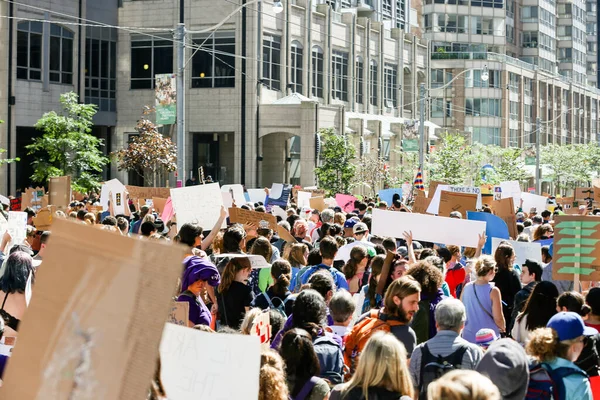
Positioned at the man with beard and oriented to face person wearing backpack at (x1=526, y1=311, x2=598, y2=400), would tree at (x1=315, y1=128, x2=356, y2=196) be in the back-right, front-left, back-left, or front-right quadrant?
back-left

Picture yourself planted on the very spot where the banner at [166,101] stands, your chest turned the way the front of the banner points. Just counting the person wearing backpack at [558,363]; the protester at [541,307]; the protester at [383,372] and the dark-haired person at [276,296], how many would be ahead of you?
4

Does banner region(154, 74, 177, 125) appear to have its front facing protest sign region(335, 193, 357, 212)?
no

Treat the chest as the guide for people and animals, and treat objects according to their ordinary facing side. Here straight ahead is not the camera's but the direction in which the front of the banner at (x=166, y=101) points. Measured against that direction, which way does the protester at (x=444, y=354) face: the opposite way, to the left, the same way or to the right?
the opposite way

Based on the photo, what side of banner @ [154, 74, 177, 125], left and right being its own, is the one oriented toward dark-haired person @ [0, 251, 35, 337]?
front

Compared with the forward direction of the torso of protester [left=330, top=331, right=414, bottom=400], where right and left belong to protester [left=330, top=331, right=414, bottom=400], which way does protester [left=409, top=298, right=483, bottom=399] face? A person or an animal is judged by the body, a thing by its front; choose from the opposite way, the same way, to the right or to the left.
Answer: the same way

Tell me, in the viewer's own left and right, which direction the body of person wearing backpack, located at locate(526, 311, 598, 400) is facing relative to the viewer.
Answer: facing away from the viewer and to the right of the viewer

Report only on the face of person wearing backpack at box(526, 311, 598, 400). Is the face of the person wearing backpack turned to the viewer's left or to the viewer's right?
to the viewer's right

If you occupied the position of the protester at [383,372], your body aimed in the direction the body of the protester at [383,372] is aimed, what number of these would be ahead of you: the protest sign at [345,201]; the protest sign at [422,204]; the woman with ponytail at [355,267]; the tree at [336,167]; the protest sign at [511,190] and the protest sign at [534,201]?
6

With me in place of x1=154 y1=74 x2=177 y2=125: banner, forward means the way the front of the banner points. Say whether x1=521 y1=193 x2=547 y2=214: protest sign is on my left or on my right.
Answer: on my left

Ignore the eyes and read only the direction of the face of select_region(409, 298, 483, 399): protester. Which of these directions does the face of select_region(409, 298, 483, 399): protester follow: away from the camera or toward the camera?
away from the camera

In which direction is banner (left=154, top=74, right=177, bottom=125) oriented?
toward the camera

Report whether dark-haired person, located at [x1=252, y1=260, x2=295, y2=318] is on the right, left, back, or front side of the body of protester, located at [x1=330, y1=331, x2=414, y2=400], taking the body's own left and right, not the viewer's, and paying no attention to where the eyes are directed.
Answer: front

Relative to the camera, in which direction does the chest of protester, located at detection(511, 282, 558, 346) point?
away from the camera

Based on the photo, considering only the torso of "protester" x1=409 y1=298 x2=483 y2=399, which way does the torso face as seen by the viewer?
away from the camera
